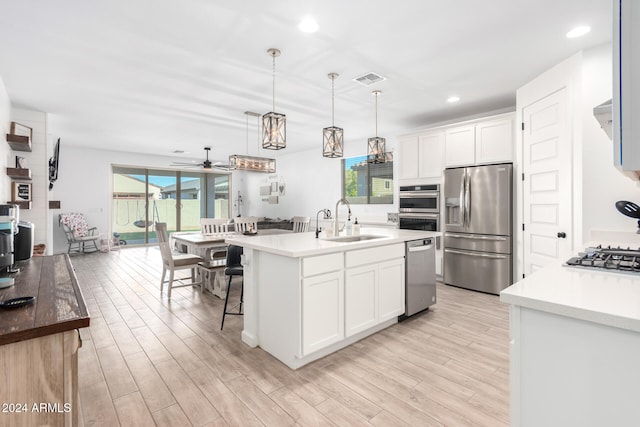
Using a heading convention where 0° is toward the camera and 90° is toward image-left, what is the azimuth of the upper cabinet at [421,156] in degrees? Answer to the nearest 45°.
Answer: approximately 45°

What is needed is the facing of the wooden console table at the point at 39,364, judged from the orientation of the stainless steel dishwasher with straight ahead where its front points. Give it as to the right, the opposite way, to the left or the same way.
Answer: to the left

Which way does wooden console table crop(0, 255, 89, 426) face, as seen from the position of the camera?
facing to the right of the viewer

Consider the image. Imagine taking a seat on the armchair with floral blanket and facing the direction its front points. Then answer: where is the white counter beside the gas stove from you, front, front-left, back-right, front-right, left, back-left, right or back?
front-right

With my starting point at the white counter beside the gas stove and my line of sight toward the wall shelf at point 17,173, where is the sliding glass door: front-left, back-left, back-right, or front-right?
front-right

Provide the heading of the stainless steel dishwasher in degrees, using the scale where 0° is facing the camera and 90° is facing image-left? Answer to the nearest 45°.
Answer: approximately 315°

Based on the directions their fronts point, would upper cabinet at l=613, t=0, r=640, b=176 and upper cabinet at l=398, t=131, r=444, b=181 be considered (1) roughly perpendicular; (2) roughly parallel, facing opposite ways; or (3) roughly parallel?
roughly perpendicular

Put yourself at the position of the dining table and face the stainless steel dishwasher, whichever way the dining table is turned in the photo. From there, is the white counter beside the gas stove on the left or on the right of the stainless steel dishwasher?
right

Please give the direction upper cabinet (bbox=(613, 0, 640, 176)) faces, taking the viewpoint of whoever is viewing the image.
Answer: facing to the left of the viewer

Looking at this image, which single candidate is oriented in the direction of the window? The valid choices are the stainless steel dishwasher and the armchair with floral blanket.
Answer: the armchair with floral blanket
